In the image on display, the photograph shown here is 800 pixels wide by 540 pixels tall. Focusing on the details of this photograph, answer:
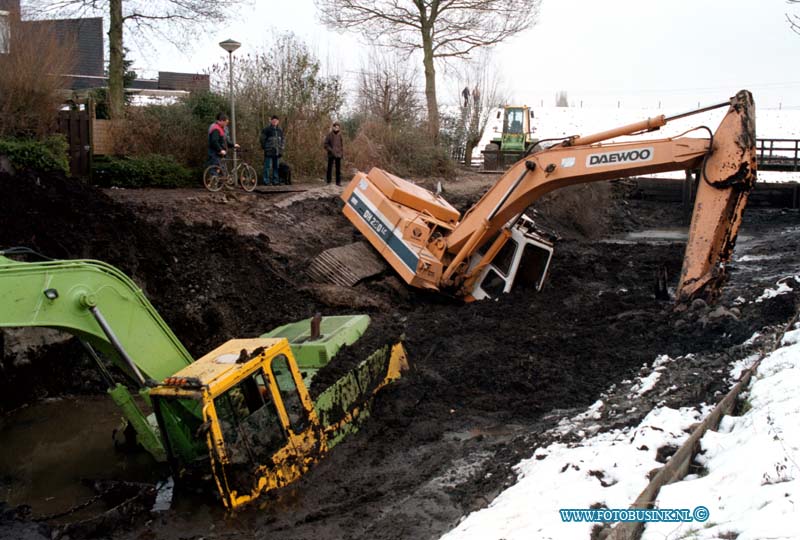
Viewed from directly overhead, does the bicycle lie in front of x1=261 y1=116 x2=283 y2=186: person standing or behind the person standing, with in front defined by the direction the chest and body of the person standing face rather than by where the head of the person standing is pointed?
in front

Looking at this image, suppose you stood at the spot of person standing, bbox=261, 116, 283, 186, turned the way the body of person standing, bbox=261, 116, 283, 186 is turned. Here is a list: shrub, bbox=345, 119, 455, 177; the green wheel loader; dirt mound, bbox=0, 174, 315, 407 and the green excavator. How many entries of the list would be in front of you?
2

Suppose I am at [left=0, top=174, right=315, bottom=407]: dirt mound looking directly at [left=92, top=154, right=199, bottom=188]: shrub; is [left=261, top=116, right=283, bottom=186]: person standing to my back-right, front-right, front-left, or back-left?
front-right

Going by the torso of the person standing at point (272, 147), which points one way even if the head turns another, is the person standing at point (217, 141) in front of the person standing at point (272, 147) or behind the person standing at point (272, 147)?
in front

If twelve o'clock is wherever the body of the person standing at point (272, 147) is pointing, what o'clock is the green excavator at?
The green excavator is roughly at 12 o'clock from the person standing.

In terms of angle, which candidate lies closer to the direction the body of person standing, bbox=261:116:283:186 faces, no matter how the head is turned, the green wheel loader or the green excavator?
the green excavator

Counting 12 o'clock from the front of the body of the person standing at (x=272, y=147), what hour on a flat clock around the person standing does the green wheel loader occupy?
The green wheel loader is roughly at 7 o'clock from the person standing.

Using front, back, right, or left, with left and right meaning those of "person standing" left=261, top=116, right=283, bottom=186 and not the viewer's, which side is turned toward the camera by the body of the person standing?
front

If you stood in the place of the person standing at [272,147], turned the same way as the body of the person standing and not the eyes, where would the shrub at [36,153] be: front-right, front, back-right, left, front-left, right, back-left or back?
front-right

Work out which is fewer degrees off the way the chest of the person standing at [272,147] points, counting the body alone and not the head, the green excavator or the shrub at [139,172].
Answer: the green excavator
